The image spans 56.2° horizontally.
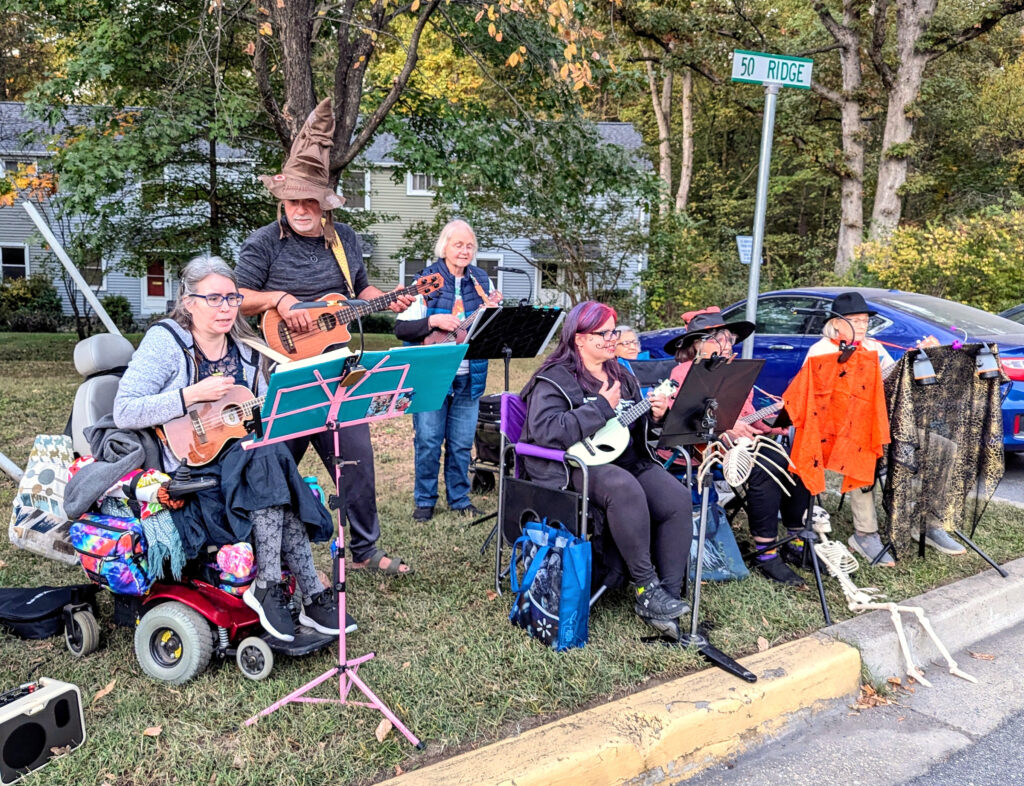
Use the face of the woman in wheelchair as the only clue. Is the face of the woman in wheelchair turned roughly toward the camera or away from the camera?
toward the camera

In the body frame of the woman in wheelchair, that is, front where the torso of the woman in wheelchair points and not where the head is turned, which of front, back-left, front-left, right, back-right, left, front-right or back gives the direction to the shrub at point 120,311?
back-left

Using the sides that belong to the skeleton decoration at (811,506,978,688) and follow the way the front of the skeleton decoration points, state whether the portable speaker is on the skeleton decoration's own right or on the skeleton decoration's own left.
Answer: on the skeleton decoration's own right

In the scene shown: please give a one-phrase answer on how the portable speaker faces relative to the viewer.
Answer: facing the viewer and to the right of the viewer

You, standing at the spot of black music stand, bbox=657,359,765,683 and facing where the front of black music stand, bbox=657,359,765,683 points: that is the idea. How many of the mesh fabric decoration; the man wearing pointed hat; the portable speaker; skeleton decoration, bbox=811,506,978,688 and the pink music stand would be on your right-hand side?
2

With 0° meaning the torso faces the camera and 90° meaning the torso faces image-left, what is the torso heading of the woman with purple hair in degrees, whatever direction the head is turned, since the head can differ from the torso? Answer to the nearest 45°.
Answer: approximately 315°

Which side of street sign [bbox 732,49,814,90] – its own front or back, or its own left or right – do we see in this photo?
front

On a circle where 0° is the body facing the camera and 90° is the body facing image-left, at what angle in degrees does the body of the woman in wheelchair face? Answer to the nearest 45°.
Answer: approximately 315°

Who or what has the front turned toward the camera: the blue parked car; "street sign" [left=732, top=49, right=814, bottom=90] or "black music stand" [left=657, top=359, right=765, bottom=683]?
the street sign

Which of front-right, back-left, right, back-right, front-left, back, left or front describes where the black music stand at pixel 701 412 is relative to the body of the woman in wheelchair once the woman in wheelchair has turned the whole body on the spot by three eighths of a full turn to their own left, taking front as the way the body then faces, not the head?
right

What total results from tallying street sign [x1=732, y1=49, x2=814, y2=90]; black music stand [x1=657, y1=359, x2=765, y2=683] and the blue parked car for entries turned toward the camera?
1

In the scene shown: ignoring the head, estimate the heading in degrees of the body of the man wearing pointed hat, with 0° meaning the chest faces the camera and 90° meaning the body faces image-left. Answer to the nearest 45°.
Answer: approximately 315°

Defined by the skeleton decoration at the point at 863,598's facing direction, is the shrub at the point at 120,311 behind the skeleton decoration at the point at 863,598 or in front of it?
behind

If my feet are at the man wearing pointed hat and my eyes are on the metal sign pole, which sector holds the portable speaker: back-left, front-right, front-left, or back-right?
back-right
